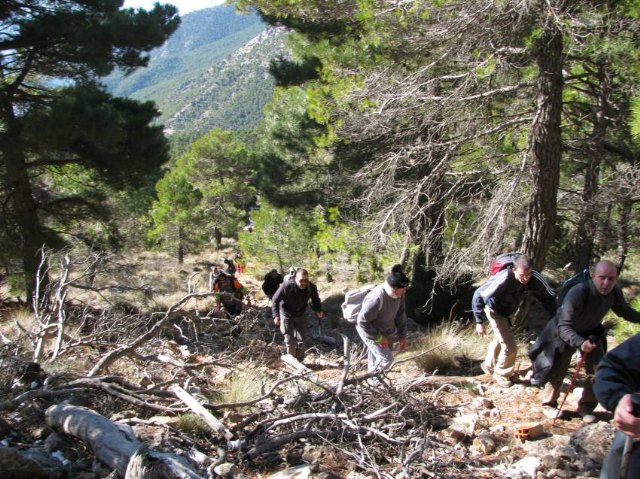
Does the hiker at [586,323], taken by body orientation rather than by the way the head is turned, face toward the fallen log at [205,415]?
no

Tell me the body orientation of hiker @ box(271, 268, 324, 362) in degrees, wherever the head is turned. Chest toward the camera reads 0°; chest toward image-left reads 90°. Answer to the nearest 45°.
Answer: approximately 315°

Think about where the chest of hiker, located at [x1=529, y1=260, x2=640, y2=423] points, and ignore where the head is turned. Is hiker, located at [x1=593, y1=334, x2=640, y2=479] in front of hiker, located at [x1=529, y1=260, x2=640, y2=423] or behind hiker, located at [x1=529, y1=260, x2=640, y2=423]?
in front

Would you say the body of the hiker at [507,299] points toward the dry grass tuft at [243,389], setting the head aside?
no
